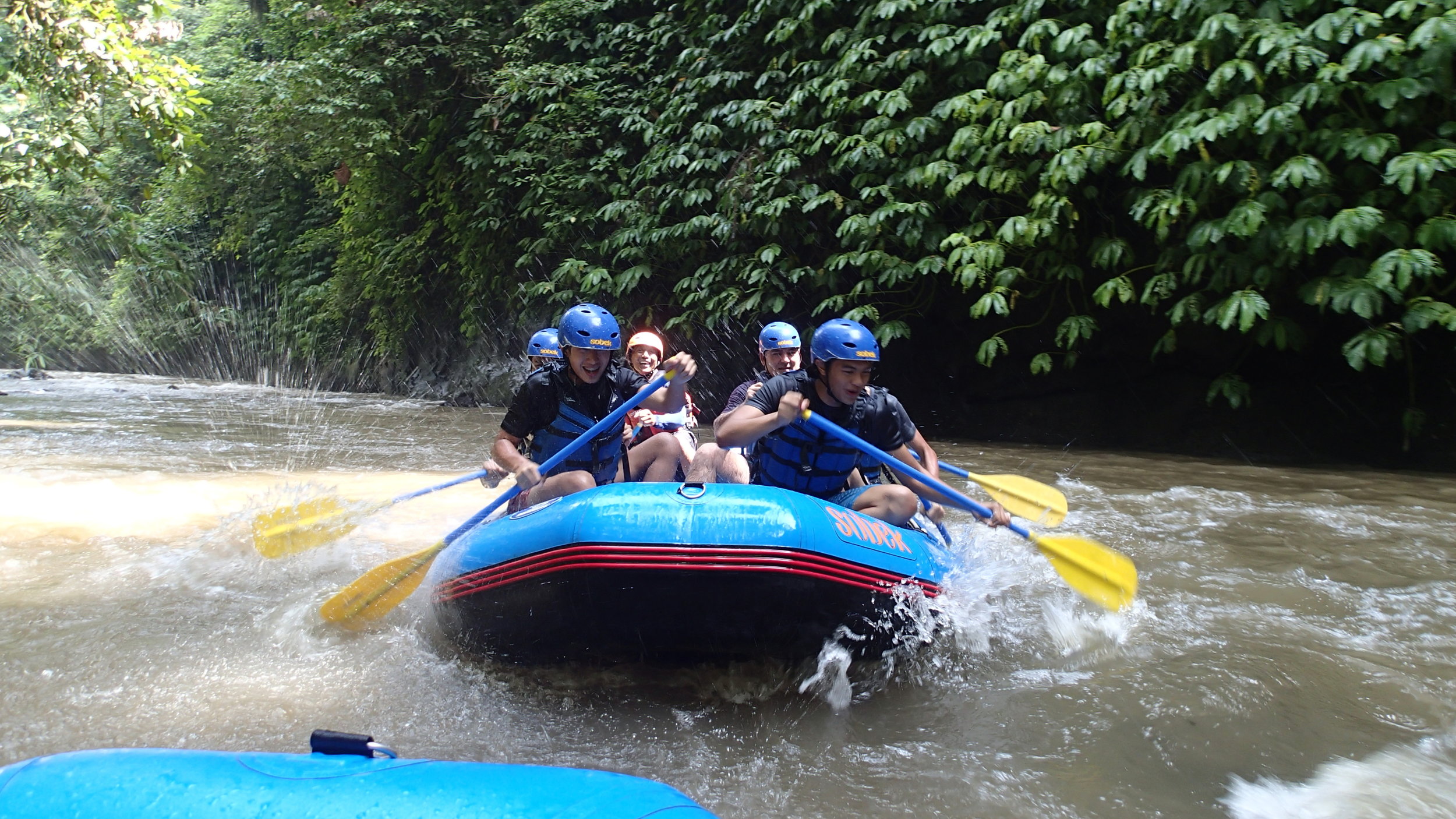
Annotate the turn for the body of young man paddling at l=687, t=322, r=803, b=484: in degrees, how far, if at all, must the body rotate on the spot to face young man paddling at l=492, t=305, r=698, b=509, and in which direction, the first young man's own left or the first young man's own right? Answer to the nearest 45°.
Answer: approximately 45° to the first young man's own right

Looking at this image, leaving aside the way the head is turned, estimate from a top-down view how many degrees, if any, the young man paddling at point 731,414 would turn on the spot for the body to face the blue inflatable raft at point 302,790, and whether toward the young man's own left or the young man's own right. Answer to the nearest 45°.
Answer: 0° — they already face it

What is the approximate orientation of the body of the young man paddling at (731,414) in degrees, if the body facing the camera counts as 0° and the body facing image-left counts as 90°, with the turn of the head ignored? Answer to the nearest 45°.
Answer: approximately 0°

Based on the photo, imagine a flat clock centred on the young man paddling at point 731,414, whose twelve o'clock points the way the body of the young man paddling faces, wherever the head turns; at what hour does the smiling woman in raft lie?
The smiling woman in raft is roughly at 5 o'clock from the young man paddling.

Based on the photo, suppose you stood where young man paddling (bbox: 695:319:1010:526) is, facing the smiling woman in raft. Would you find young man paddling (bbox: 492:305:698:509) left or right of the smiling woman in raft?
left

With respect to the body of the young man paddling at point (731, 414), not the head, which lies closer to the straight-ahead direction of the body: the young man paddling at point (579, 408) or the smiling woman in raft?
the young man paddling
